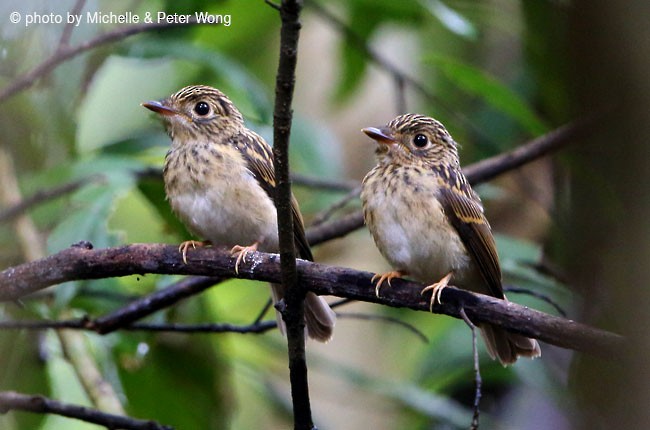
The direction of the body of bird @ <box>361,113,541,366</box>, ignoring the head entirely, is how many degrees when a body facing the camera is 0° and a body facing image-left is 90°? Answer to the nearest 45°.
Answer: approximately 45°

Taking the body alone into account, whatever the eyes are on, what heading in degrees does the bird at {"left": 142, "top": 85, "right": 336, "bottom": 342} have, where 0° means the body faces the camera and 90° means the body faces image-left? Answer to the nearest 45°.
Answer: approximately 45°
